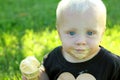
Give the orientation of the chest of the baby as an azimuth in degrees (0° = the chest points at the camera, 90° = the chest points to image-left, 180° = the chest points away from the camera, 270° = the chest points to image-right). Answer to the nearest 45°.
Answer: approximately 0°
